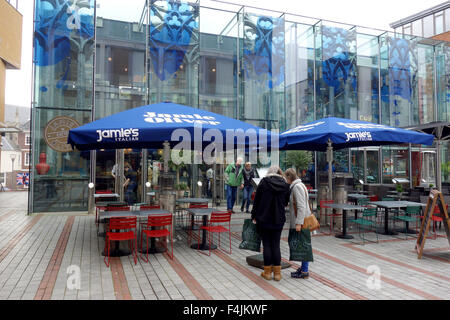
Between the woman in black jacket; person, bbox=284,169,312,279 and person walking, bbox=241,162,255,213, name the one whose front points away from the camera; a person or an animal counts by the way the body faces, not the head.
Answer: the woman in black jacket

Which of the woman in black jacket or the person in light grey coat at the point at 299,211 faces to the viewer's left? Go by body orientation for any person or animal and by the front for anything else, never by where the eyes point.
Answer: the person in light grey coat

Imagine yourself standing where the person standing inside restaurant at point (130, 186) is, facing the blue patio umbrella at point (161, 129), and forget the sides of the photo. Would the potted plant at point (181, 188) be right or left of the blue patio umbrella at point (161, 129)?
left

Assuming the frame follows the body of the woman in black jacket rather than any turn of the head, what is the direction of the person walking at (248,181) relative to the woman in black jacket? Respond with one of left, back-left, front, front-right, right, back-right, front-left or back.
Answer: front

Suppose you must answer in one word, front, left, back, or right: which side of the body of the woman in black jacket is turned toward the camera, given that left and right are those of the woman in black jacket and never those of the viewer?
back

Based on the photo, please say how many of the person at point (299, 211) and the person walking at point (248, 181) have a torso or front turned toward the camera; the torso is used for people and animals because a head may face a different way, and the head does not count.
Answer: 1

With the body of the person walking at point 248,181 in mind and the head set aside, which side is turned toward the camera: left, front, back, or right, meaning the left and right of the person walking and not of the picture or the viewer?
front

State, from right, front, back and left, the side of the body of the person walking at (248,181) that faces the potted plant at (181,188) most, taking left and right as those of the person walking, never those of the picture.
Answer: right

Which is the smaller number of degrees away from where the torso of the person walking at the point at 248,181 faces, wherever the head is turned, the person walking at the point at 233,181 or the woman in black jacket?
the woman in black jacket

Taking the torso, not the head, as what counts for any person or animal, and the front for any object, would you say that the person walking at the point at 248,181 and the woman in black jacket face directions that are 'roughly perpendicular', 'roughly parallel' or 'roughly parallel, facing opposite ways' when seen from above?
roughly parallel, facing opposite ways
